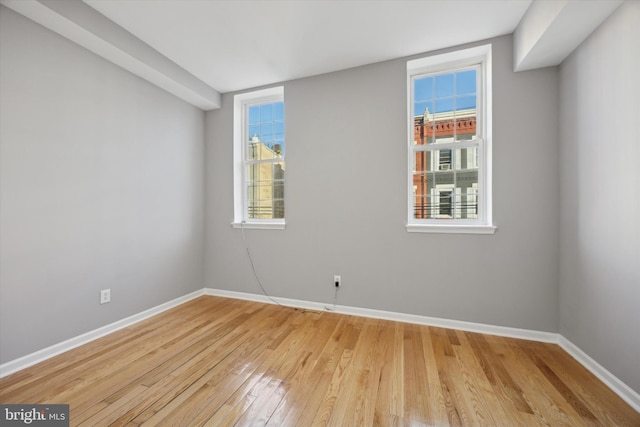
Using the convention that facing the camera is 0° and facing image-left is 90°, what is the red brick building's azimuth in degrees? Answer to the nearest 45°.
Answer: approximately 0°

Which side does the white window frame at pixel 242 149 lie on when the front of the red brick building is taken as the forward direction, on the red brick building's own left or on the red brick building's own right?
on the red brick building's own right

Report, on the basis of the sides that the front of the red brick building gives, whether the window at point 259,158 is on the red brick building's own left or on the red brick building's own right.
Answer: on the red brick building's own right
